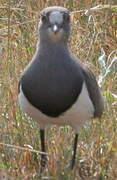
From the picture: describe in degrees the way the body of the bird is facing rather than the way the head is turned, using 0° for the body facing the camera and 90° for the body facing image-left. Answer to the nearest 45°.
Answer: approximately 0°
